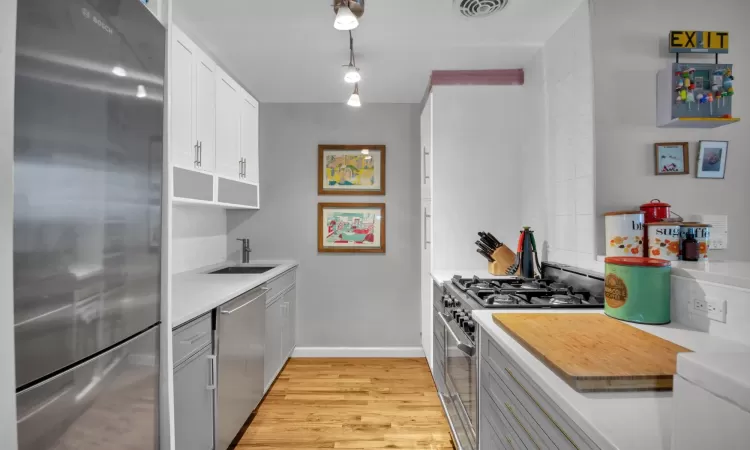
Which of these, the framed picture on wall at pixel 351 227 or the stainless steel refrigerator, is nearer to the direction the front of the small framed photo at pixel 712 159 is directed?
the stainless steel refrigerator

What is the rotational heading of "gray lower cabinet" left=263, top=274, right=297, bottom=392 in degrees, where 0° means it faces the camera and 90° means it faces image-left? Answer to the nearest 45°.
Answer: approximately 270°

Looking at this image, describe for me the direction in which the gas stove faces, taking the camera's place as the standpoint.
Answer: facing to the left of the viewer

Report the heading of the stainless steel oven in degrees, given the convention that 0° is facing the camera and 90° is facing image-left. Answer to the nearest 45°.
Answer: approximately 90°

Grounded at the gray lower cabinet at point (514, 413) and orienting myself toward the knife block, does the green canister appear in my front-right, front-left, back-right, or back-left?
front-right

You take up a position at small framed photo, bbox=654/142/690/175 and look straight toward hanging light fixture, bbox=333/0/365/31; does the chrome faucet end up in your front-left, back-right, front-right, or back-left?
front-right

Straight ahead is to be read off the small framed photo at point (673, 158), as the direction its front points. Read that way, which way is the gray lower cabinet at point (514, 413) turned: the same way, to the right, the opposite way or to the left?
to the right

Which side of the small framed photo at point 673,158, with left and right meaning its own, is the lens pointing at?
front

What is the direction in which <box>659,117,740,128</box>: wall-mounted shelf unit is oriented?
toward the camera

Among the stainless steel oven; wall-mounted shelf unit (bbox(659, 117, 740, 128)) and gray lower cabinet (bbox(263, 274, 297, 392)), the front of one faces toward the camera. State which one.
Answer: the wall-mounted shelf unit

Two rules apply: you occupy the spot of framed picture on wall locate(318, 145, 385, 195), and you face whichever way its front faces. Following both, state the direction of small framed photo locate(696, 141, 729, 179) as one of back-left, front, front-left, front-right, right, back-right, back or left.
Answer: front-left

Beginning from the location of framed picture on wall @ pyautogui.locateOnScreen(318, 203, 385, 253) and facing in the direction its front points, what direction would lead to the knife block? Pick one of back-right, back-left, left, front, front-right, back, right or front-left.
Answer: front-left
